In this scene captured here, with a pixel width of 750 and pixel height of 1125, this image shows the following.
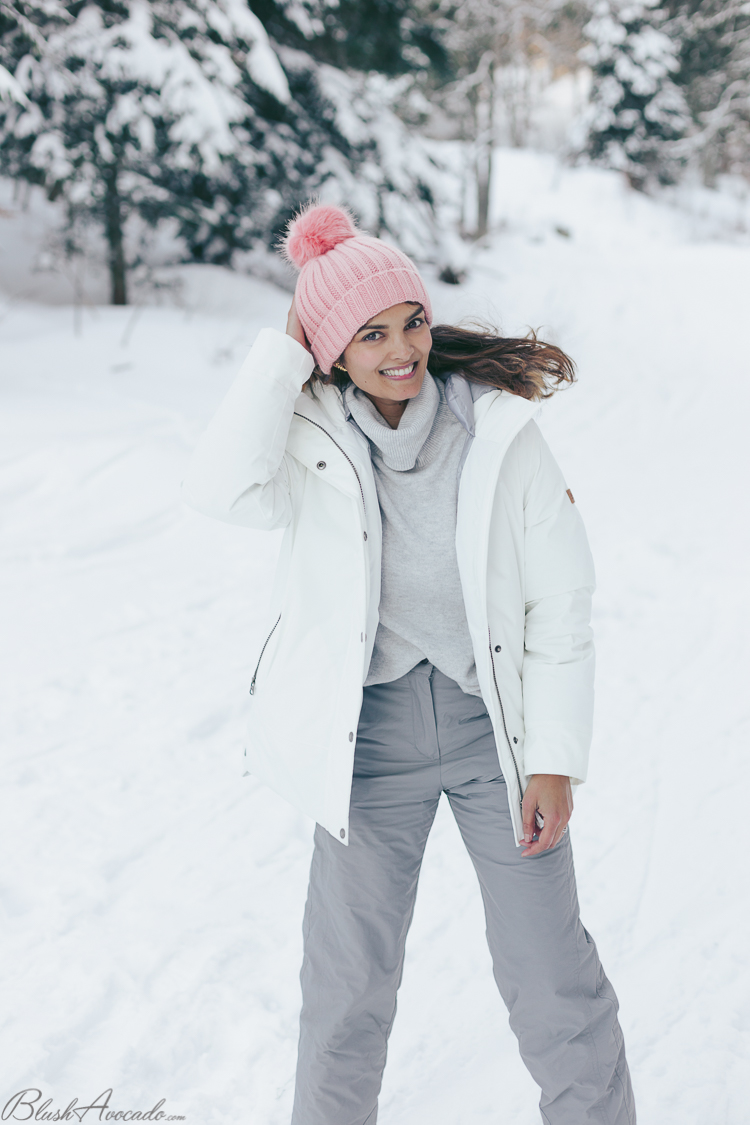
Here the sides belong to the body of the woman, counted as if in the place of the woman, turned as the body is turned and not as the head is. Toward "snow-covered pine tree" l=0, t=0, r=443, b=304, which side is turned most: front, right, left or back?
back

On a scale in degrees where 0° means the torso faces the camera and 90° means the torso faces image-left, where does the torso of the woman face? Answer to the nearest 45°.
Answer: approximately 0°

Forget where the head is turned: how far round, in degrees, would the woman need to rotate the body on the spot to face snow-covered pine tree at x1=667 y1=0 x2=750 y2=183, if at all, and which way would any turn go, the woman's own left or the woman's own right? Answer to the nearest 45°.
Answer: approximately 180°

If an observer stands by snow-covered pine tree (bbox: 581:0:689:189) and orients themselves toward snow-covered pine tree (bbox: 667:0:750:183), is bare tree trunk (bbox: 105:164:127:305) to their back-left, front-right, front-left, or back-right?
back-right

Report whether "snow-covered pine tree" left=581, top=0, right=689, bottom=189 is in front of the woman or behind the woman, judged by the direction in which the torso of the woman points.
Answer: behind

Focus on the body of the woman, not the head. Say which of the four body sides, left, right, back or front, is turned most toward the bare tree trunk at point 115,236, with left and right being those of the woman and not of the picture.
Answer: back
